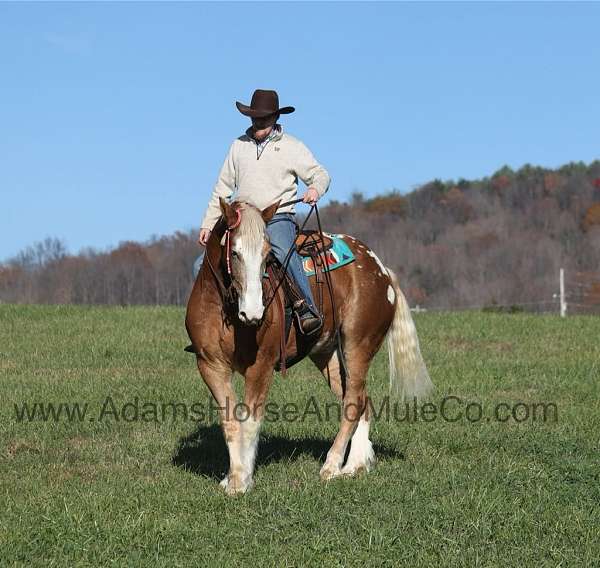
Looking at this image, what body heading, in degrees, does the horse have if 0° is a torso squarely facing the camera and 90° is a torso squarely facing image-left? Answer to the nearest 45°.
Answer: approximately 45°
